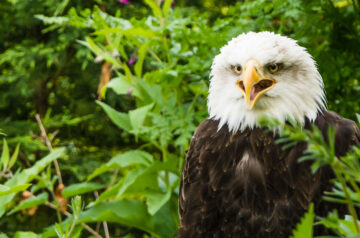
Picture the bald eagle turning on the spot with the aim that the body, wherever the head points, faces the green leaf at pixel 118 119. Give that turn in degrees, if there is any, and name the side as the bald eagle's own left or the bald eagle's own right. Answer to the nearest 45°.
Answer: approximately 135° to the bald eagle's own right

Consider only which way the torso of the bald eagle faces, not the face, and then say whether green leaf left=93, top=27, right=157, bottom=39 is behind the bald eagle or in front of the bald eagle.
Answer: behind

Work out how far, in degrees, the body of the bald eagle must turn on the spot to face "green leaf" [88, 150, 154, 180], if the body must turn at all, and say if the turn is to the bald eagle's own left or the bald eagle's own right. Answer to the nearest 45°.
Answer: approximately 135° to the bald eagle's own right

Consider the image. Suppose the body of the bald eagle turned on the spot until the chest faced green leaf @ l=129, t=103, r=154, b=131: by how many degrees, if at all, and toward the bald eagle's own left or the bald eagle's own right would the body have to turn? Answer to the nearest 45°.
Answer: approximately 135° to the bald eagle's own right

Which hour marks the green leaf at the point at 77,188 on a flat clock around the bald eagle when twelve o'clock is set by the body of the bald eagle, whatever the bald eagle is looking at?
The green leaf is roughly at 4 o'clock from the bald eagle.

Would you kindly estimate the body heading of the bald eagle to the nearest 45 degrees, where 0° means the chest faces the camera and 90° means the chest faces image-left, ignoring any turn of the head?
approximately 0°

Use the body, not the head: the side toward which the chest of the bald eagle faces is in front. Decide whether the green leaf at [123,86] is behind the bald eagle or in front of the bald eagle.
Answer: behind
